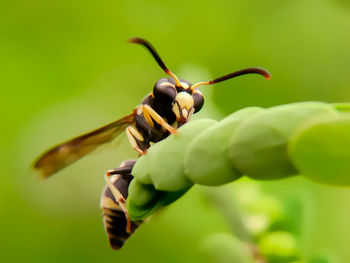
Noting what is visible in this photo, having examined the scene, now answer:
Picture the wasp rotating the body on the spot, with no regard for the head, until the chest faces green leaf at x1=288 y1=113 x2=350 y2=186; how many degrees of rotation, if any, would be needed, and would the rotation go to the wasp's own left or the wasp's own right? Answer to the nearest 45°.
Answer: approximately 45° to the wasp's own left

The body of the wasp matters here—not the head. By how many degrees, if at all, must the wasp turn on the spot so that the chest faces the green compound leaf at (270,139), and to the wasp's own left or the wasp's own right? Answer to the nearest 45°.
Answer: approximately 45° to the wasp's own left

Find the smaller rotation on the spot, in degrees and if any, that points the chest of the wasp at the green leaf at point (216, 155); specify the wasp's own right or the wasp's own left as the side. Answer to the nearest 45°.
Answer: approximately 45° to the wasp's own left

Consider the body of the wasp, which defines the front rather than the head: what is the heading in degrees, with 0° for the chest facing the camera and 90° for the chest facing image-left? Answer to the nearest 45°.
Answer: approximately 315°
